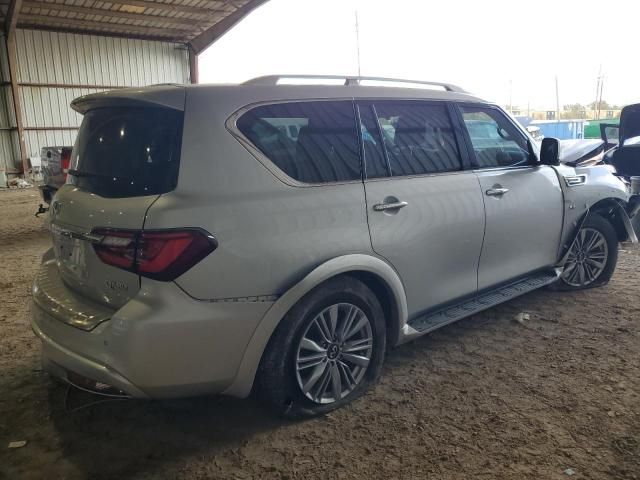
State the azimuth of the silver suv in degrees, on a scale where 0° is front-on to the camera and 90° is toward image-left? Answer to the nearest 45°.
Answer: approximately 225°

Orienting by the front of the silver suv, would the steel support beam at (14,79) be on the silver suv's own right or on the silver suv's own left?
on the silver suv's own left

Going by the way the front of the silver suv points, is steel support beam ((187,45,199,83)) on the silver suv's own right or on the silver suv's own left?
on the silver suv's own left

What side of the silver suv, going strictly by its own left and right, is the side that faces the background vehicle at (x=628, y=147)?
front

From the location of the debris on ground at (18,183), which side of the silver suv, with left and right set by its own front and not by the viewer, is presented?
left

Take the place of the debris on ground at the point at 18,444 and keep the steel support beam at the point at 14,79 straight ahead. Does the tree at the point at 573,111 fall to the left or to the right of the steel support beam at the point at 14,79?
right

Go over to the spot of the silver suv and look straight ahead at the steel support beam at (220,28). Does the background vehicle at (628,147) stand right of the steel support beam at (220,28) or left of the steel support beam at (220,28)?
right

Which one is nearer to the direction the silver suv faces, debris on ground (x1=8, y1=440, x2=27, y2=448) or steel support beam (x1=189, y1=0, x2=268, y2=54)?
the steel support beam
